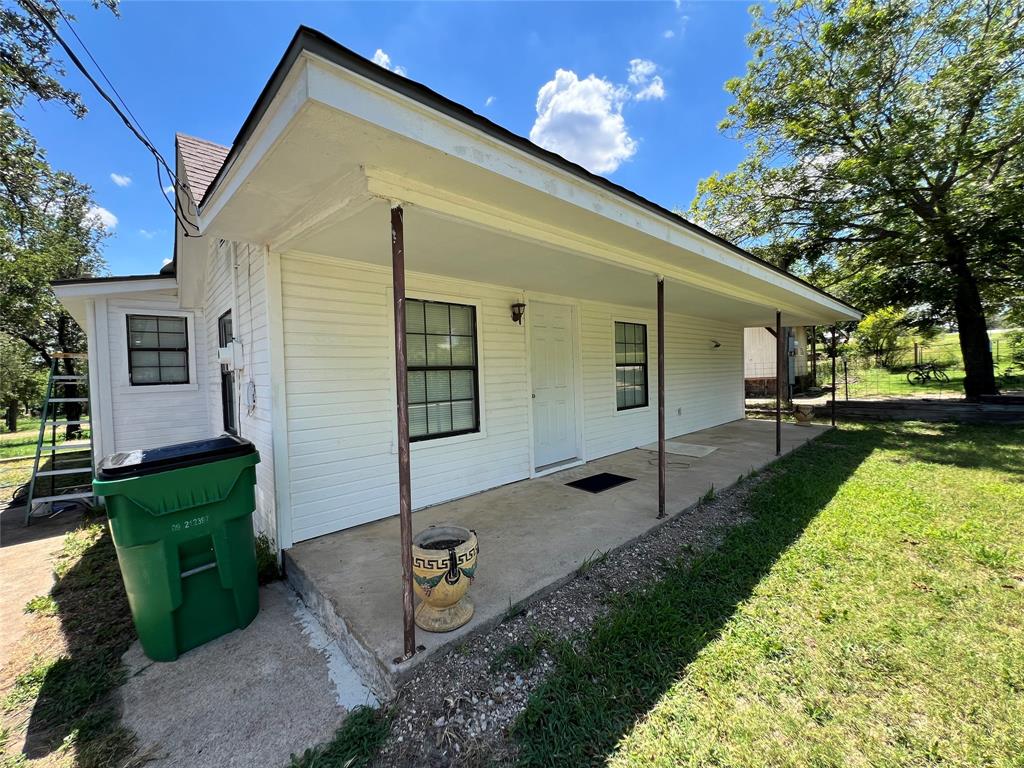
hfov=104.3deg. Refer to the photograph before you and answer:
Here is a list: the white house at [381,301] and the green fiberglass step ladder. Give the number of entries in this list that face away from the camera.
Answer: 0

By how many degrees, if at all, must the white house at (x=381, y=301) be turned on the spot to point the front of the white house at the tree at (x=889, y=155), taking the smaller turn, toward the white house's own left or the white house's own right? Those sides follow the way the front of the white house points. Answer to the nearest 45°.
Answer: approximately 90° to the white house's own left

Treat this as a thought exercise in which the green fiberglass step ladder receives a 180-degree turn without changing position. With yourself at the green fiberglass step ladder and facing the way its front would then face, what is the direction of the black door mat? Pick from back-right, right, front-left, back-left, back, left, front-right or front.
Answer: back-right

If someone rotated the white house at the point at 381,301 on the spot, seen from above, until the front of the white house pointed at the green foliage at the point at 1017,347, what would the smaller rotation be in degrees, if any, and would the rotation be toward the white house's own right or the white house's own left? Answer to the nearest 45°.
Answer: approximately 90° to the white house's own left

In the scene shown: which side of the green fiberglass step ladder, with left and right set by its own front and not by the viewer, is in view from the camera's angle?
front

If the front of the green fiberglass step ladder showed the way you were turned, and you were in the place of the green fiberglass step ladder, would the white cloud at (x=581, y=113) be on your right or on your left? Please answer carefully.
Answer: on your left

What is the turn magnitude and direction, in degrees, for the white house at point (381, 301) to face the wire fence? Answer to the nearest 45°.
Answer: approximately 90° to its left

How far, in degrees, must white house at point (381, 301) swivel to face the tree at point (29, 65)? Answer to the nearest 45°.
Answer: approximately 180°

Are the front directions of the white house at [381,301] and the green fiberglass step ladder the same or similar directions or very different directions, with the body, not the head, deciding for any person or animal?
same or similar directions

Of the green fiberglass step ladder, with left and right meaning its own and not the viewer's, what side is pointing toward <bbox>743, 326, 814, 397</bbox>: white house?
left

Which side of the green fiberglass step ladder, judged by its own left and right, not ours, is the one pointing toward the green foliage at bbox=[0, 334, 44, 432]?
back

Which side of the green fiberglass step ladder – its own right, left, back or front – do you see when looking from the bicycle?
left
